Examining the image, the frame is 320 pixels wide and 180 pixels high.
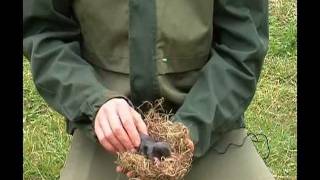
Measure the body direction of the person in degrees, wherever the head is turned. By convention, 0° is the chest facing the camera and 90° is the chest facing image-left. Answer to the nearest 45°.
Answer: approximately 0°
